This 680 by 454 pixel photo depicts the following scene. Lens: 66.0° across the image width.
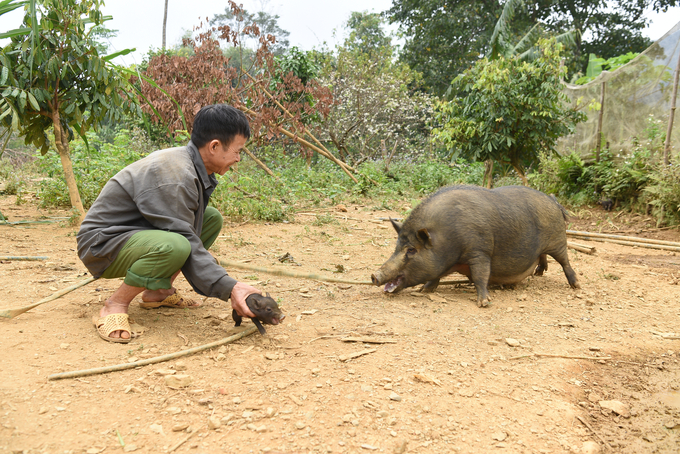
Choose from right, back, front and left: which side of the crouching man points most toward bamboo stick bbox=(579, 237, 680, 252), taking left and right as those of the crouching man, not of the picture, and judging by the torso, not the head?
front

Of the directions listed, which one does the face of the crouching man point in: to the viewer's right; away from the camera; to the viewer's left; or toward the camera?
to the viewer's right

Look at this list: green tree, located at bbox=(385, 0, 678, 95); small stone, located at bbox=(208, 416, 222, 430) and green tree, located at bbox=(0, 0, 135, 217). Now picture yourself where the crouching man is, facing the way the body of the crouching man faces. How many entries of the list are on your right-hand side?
1

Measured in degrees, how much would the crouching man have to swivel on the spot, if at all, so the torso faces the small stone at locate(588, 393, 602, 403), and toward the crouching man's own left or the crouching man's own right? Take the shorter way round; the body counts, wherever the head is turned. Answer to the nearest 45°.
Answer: approximately 45° to the crouching man's own right

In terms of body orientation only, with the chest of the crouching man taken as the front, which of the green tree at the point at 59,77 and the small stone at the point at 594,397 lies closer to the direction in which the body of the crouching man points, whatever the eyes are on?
the small stone

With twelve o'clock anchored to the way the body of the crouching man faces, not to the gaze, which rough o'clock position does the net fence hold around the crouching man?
The net fence is roughly at 11 o'clock from the crouching man.

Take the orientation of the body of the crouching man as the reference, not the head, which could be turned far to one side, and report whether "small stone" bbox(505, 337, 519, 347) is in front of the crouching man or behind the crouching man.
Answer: in front

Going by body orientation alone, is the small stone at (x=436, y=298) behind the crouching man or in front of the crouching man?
in front

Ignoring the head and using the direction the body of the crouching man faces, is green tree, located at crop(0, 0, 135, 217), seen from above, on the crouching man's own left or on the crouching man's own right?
on the crouching man's own left

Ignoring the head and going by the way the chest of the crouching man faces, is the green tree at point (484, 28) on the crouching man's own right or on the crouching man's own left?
on the crouching man's own left

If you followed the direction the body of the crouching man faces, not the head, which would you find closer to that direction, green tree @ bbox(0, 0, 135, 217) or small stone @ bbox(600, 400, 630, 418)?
the small stone

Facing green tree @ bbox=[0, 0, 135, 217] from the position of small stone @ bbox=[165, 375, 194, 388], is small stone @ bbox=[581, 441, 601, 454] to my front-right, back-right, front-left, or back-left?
back-right

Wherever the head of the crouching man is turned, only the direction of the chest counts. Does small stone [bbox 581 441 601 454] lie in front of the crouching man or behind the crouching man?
in front

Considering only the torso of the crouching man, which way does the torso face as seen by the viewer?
to the viewer's right

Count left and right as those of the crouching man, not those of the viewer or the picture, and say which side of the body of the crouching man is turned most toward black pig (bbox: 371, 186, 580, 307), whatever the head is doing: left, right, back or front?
front

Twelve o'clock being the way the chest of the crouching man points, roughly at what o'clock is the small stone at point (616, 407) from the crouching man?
The small stone is roughly at 1 o'clock from the crouching man.
